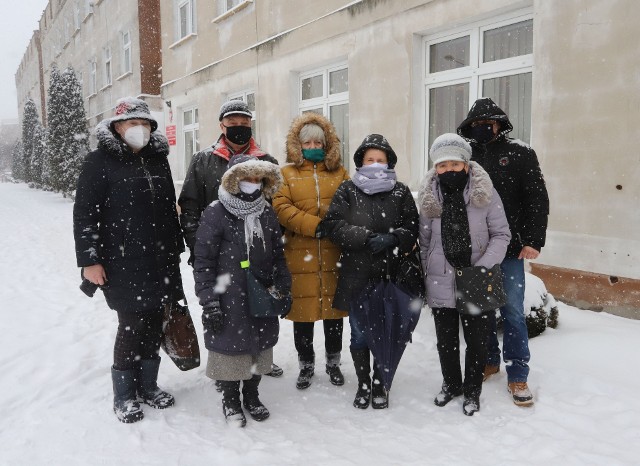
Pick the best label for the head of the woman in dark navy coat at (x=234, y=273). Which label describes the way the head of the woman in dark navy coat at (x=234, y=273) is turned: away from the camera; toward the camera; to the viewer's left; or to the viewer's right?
toward the camera

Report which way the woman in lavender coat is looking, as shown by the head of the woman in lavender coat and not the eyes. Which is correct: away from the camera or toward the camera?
toward the camera

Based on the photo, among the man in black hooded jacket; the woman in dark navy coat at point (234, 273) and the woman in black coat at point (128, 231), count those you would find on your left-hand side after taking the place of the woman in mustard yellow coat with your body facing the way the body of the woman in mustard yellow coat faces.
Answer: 1

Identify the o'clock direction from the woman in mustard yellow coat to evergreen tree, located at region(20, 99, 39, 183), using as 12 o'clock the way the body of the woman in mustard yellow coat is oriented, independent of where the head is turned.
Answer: The evergreen tree is roughly at 5 o'clock from the woman in mustard yellow coat.

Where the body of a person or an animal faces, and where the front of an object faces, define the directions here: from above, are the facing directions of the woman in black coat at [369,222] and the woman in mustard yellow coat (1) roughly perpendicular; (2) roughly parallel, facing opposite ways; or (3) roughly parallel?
roughly parallel

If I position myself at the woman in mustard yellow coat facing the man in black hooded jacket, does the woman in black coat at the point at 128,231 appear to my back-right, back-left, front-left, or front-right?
back-right

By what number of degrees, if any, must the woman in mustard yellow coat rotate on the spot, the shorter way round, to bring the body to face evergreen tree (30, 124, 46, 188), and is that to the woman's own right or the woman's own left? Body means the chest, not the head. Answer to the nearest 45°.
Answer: approximately 135° to the woman's own right

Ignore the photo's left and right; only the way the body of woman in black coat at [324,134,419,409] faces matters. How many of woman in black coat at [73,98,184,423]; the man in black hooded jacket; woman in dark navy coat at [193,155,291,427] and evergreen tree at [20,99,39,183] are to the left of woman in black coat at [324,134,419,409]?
1

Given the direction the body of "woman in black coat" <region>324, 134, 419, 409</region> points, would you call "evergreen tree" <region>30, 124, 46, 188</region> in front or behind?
behind

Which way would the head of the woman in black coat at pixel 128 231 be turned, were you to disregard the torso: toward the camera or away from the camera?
toward the camera

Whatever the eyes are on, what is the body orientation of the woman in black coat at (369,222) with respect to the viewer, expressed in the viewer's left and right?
facing the viewer

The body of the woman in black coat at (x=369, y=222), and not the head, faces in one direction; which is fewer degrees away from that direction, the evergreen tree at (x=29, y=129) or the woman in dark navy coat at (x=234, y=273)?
the woman in dark navy coat

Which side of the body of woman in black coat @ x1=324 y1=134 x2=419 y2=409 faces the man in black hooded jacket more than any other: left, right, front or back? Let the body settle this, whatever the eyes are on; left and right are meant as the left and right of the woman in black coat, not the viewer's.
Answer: left

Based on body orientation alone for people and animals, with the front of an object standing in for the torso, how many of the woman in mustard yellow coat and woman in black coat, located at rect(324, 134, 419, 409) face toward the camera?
2

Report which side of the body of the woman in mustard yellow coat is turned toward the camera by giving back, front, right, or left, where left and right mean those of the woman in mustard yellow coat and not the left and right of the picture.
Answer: front

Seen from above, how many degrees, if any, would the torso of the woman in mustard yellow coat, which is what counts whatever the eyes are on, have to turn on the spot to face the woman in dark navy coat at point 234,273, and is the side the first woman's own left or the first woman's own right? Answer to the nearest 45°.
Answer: approximately 45° to the first woman's own right
